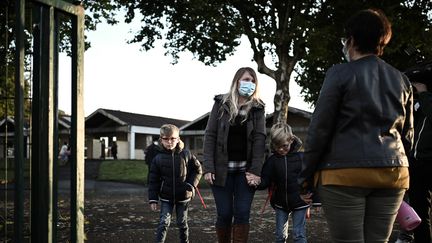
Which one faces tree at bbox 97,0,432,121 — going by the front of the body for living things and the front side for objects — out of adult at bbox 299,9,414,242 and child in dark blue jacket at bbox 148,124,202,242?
the adult

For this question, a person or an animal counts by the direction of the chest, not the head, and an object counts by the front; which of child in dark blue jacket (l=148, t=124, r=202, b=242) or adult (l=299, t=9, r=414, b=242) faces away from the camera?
the adult

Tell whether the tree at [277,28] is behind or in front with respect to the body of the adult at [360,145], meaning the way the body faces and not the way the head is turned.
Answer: in front

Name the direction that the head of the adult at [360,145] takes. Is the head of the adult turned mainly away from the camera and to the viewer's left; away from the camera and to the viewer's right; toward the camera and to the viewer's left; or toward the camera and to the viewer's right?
away from the camera and to the viewer's left

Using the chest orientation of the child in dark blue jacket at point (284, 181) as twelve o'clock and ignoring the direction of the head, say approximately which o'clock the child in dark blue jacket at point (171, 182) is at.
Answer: the child in dark blue jacket at point (171, 182) is roughly at 4 o'clock from the child in dark blue jacket at point (284, 181).

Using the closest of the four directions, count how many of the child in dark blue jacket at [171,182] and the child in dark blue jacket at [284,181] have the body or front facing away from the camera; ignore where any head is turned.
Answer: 0

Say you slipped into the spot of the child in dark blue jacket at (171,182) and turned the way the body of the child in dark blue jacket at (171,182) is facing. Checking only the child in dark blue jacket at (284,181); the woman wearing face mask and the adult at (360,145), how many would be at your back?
0

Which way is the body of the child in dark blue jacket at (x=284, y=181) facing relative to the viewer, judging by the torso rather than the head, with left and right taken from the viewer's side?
facing the viewer

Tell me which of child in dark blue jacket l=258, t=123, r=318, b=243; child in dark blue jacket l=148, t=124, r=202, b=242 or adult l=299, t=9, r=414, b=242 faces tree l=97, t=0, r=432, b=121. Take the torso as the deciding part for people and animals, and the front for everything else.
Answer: the adult

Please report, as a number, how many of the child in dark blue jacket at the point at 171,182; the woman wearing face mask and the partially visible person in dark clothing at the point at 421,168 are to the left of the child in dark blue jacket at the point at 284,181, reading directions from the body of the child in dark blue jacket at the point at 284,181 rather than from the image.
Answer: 1

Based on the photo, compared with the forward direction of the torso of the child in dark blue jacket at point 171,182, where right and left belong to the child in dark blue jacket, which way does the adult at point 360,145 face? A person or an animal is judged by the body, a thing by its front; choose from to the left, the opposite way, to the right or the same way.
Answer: the opposite way

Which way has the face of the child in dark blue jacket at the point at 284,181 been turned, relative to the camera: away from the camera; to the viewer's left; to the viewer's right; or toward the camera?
toward the camera

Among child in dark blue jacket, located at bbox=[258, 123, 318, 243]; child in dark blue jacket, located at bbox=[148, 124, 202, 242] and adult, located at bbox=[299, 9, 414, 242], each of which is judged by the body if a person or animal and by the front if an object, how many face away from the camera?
1

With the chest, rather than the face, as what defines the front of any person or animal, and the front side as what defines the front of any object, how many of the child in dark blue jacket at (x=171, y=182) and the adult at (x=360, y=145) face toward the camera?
1

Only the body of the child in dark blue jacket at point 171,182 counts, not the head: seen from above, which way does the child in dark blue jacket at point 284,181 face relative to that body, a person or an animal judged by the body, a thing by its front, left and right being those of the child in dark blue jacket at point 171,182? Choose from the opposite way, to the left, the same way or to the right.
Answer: the same way

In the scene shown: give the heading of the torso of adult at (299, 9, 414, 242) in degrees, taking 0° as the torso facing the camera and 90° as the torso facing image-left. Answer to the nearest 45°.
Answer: approximately 180°

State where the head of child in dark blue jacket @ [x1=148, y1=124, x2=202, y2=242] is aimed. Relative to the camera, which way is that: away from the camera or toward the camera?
toward the camera
